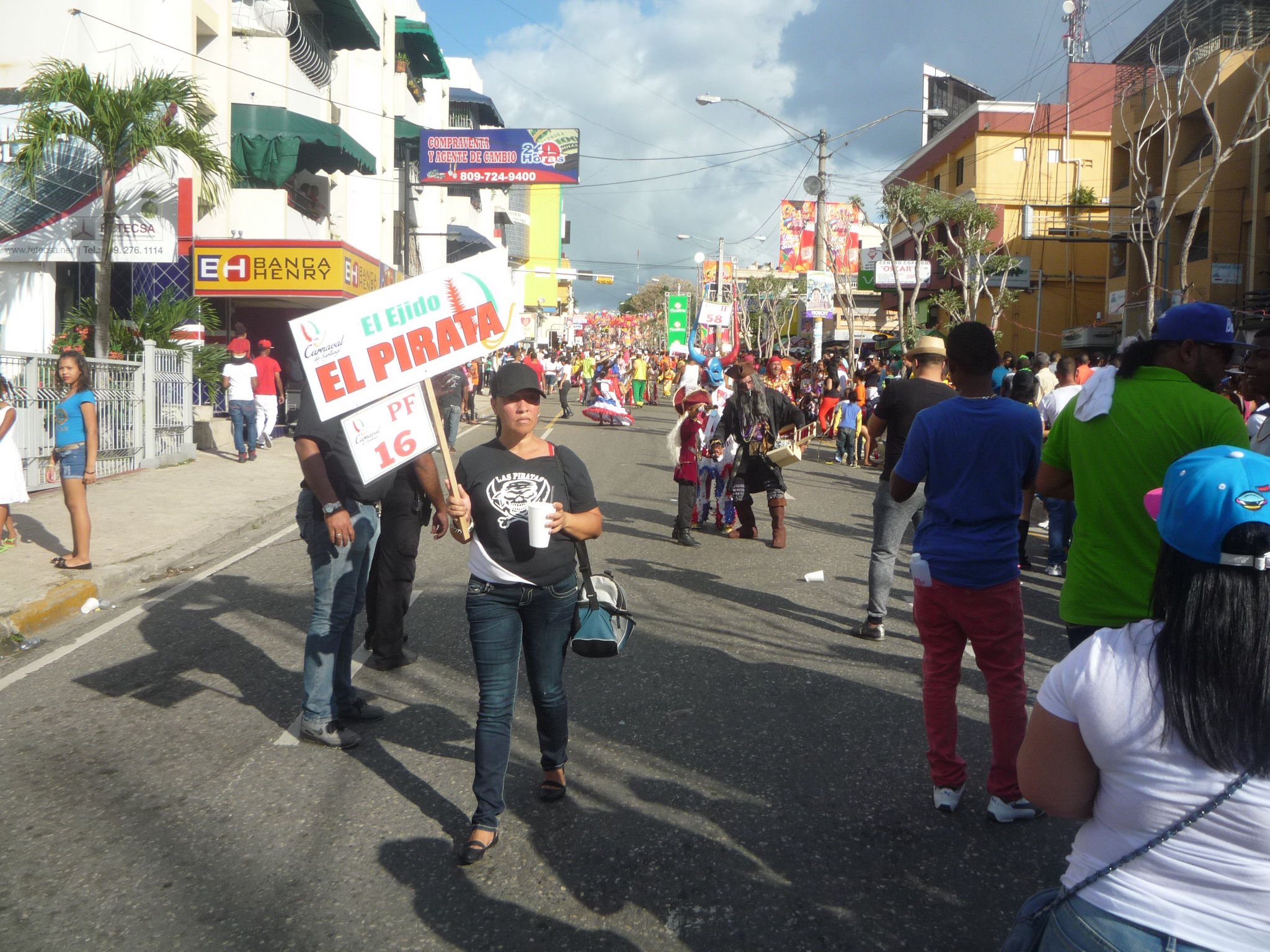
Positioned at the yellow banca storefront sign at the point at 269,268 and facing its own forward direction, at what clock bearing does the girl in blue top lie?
The girl in blue top is roughly at 12 o'clock from the yellow banca storefront sign.

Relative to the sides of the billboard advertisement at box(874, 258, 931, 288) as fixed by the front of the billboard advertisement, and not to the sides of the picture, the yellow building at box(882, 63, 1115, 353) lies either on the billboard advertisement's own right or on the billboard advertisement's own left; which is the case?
on the billboard advertisement's own left

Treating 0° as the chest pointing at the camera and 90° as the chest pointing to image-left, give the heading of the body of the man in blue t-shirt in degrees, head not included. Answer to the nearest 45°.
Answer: approximately 180°

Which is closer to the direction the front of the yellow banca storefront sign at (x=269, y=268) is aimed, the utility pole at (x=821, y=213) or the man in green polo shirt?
the man in green polo shirt

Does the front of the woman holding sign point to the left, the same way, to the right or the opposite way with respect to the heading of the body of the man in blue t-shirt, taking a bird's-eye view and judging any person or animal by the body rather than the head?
the opposite way

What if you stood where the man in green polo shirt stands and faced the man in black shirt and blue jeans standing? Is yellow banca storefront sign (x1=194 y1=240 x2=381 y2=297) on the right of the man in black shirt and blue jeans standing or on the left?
right

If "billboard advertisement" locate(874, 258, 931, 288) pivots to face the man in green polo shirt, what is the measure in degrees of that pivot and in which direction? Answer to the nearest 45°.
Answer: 0° — it already faces them

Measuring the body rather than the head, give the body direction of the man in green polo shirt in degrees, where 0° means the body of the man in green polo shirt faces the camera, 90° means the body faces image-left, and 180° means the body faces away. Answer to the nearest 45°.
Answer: approximately 225°

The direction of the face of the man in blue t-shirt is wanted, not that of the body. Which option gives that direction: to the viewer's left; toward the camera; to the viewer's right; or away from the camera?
away from the camera

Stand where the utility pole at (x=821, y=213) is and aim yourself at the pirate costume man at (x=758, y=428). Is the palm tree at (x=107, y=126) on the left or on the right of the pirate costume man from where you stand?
right
